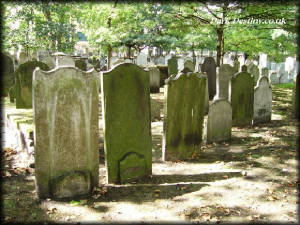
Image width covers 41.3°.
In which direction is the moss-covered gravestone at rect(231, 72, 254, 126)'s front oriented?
toward the camera

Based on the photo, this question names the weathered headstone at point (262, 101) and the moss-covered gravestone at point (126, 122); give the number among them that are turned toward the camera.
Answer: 2

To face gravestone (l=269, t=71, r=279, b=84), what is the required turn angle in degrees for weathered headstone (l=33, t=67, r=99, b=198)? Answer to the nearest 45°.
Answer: approximately 135° to its left

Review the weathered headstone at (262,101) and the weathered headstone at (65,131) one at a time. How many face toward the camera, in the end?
2

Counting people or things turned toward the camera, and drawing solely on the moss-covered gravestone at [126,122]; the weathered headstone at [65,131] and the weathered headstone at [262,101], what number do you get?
3

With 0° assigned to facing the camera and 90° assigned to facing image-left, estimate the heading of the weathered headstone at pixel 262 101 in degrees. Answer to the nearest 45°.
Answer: approximately 0°

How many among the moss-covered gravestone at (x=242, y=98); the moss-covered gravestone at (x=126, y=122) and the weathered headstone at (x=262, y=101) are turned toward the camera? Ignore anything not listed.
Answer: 3

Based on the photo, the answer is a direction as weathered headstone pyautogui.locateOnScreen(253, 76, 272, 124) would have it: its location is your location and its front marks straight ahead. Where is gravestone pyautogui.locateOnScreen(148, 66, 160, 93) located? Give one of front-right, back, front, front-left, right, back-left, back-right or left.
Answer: back-right

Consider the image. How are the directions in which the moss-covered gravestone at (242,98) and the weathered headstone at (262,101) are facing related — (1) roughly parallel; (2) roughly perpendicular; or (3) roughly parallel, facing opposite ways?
roughly parallel

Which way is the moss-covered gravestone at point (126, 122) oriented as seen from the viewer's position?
toward the camera

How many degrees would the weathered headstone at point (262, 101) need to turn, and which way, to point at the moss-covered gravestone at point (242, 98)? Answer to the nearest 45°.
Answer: approximately 45° to its right

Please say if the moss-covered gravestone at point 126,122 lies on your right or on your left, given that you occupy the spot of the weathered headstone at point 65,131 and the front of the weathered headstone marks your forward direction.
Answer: on your left

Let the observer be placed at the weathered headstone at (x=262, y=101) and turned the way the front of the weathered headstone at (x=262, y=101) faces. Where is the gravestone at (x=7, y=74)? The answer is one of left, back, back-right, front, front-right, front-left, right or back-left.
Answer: right
